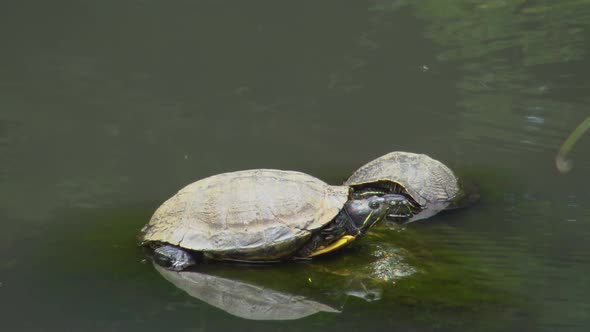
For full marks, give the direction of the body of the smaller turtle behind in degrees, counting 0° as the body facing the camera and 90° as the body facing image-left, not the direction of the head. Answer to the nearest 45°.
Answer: approximately 45°

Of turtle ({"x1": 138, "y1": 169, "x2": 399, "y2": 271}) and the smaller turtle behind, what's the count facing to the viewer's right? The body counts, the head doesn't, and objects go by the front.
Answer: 1

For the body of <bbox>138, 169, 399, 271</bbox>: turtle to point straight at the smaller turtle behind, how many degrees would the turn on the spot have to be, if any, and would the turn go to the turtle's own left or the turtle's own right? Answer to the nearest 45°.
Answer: approximately 45° to the turtle's own left

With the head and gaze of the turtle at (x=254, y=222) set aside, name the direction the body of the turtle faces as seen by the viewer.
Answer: to the viewer's right

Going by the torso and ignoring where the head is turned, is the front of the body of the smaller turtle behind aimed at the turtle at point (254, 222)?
yes
